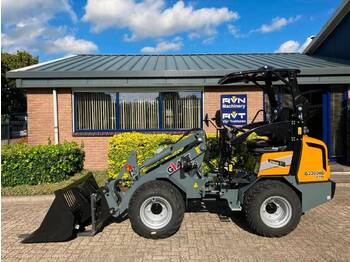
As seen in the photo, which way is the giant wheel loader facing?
to the viewer's left

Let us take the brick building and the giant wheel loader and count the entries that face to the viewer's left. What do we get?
1

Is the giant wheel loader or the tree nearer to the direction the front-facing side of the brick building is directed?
the giant wheel loader

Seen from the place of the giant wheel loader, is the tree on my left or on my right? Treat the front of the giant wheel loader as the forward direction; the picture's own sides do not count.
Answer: on my right

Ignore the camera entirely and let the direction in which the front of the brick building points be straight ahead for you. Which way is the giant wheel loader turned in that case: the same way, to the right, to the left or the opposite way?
to the right

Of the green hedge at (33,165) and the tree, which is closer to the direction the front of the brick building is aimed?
the green hedge

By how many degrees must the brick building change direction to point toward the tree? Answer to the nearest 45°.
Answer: approximately 135° to its right
